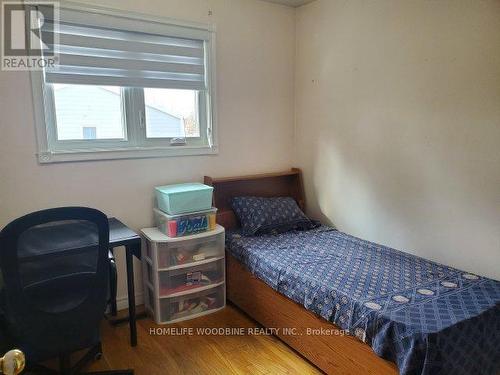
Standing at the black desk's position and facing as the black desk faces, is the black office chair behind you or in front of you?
in front

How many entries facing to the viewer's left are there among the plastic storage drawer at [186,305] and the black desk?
0

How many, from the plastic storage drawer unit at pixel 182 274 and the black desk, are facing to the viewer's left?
0

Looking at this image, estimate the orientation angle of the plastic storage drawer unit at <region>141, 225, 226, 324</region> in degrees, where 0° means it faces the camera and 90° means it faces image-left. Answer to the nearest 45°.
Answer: approximately 315°
